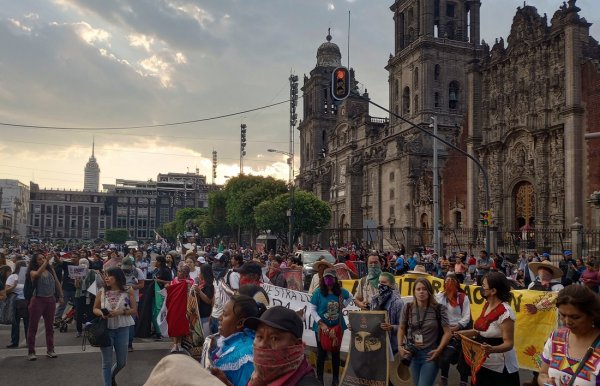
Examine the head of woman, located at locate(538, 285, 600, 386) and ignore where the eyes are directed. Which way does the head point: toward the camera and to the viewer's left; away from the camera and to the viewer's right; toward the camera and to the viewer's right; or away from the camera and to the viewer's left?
toward the camera and to the viewer's left

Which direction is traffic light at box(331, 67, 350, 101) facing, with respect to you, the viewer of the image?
facing the viewer

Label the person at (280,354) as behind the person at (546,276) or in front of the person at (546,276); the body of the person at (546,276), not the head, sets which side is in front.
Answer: in front

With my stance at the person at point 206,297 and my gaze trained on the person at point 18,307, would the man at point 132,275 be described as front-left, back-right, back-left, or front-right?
front-right

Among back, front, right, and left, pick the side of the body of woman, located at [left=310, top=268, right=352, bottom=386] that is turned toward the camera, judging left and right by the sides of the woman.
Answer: front

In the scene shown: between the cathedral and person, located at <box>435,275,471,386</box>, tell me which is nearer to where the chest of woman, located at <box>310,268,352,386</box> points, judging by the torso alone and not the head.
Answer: the person

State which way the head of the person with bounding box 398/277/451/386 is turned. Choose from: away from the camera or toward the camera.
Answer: toward the camera

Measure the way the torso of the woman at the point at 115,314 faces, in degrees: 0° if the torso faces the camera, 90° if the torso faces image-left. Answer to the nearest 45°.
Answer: approximately 45°

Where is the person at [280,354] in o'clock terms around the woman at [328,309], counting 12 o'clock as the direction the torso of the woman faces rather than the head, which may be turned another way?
The person is roughly at 12 o'clock from the woman.

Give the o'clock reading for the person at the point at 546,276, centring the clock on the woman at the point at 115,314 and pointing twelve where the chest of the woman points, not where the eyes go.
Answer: The person is roughly at 8 o'clock from the woman.

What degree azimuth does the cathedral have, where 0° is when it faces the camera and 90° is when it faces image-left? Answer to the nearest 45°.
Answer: approximately 45°
